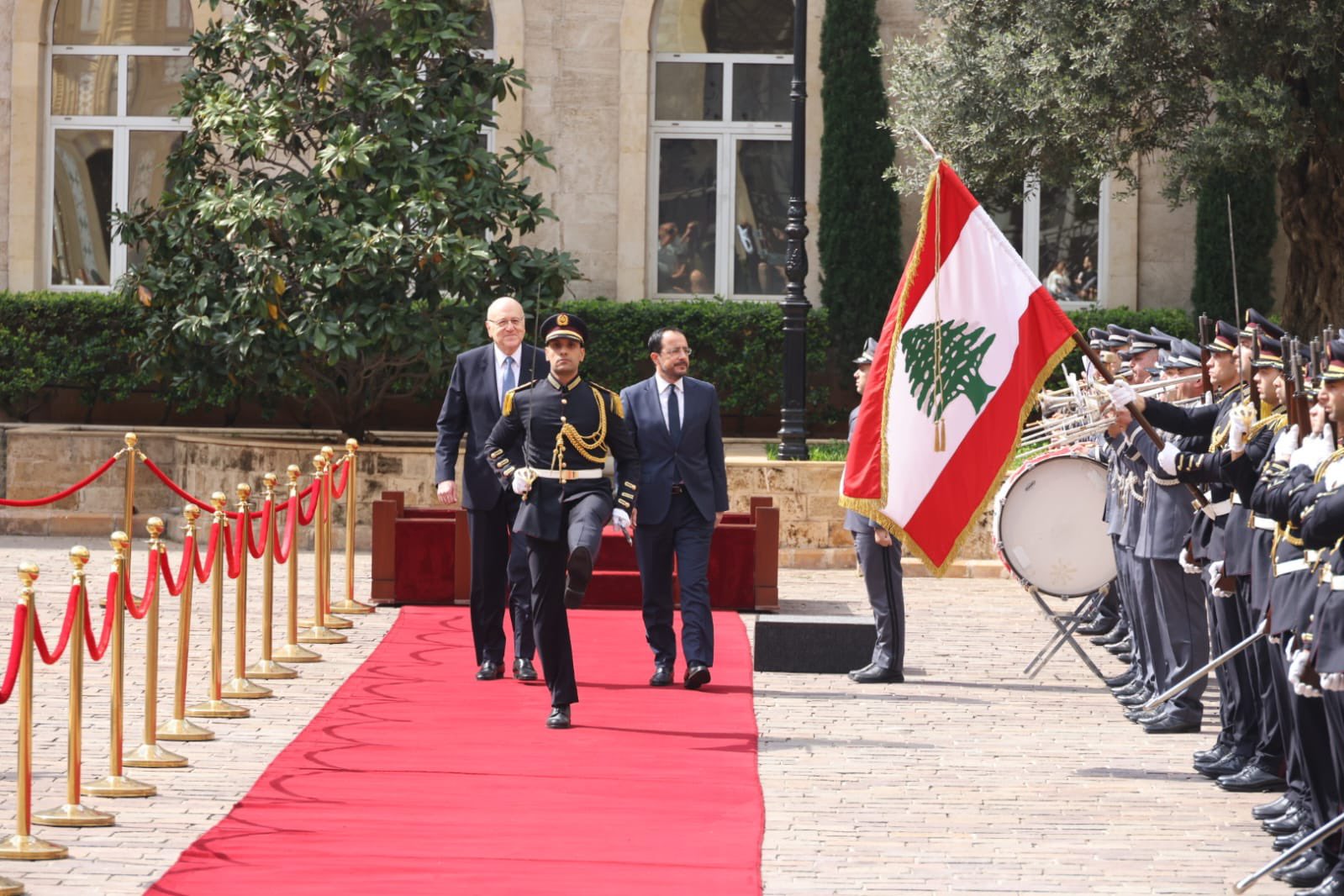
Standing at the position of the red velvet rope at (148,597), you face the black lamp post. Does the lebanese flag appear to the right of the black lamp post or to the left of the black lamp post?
right

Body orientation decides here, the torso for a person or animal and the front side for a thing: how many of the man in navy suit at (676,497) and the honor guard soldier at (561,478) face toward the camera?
2

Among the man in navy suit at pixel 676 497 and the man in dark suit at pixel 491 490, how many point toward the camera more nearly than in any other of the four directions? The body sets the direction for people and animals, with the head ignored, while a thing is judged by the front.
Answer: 2

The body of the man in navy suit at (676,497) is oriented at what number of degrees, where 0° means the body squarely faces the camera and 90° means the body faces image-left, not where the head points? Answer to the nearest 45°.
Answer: approximately 0°

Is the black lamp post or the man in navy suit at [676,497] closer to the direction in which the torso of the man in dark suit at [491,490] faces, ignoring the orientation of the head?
the man in navy suit

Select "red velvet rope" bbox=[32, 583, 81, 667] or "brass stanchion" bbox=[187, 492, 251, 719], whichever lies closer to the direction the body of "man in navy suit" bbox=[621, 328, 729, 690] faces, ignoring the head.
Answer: the red velvet rope

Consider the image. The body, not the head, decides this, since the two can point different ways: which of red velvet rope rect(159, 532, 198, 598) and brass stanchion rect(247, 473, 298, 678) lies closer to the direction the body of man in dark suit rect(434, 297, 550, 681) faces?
the red velvet rope

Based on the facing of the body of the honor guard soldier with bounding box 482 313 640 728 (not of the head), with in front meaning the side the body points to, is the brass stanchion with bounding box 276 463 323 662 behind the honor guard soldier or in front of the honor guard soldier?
behind

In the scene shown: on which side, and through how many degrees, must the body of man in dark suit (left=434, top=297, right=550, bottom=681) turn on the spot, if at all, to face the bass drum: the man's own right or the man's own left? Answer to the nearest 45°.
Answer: approximately 90° to the man's own left

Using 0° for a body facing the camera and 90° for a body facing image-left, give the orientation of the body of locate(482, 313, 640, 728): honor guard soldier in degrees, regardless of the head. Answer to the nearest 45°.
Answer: approximately 0°

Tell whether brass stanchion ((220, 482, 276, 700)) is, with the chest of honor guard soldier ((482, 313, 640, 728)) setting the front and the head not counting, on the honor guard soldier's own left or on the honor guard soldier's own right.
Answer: on the honor guard soldier's own right

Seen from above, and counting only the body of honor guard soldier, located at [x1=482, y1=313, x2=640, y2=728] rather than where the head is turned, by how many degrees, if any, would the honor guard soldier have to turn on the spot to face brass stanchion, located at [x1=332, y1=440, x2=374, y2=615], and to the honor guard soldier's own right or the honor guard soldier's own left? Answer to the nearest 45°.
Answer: approximately 180°
